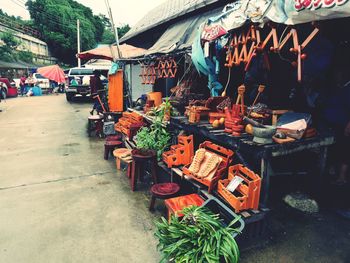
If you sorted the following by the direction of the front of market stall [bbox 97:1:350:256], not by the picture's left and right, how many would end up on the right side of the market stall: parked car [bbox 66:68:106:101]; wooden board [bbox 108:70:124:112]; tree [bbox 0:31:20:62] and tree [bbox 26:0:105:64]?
4

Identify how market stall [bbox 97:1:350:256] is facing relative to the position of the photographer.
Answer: facing the viewer and to the left of the viewer

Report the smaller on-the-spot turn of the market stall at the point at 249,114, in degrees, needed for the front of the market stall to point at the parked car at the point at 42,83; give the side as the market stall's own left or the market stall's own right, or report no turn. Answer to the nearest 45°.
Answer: approximately 90° to the market stall's own right

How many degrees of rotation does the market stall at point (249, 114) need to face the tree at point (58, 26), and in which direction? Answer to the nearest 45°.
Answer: approximately 90° to its right

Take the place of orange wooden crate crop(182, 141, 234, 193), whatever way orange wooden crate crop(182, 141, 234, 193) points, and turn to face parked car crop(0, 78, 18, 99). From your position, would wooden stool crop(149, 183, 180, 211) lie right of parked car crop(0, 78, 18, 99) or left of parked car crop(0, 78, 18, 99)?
left
